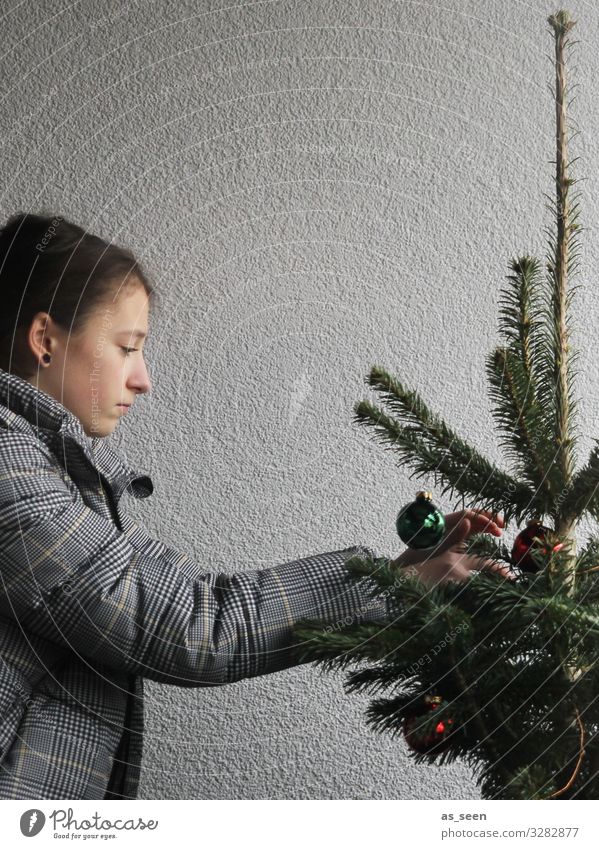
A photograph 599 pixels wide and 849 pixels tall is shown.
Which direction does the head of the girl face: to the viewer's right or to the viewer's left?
to the viewer's right

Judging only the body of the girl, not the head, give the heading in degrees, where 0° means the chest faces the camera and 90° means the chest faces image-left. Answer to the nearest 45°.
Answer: approximately 270°
